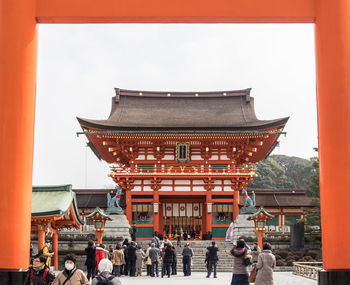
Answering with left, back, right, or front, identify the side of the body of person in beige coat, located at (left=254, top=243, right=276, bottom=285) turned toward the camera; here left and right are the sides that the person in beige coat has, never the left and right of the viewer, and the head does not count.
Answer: back

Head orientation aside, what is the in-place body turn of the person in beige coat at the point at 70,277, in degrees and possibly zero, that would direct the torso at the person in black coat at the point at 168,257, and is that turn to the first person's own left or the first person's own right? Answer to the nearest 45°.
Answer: approximately 180°

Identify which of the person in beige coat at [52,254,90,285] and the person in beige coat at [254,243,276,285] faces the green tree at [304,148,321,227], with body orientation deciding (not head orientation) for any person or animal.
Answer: the person in beige coat at [254,243,276,285]

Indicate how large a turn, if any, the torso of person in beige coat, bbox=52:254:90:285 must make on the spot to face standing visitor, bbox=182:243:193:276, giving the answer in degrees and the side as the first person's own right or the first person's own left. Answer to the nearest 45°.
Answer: approximately 180°

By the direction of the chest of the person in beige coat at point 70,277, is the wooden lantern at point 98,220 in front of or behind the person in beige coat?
behind

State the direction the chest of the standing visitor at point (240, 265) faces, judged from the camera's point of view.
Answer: away from the camera

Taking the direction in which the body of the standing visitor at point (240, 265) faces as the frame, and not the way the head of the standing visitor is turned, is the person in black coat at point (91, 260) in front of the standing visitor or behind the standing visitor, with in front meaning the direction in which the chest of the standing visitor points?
in front

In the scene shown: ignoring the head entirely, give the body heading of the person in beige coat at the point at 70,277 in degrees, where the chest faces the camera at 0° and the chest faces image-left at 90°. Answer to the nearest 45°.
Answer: approximately 0°

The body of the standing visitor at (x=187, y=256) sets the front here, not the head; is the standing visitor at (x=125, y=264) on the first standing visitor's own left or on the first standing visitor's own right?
on the first standing visitor's own left

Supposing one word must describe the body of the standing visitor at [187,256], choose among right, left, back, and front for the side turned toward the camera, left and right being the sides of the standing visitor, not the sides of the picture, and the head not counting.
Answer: back

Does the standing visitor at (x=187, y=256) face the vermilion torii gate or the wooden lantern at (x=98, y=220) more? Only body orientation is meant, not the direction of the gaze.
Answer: the wooden lantern

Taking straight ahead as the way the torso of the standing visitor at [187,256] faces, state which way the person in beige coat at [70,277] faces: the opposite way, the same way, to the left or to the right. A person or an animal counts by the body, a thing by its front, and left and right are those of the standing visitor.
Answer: the opposite way
